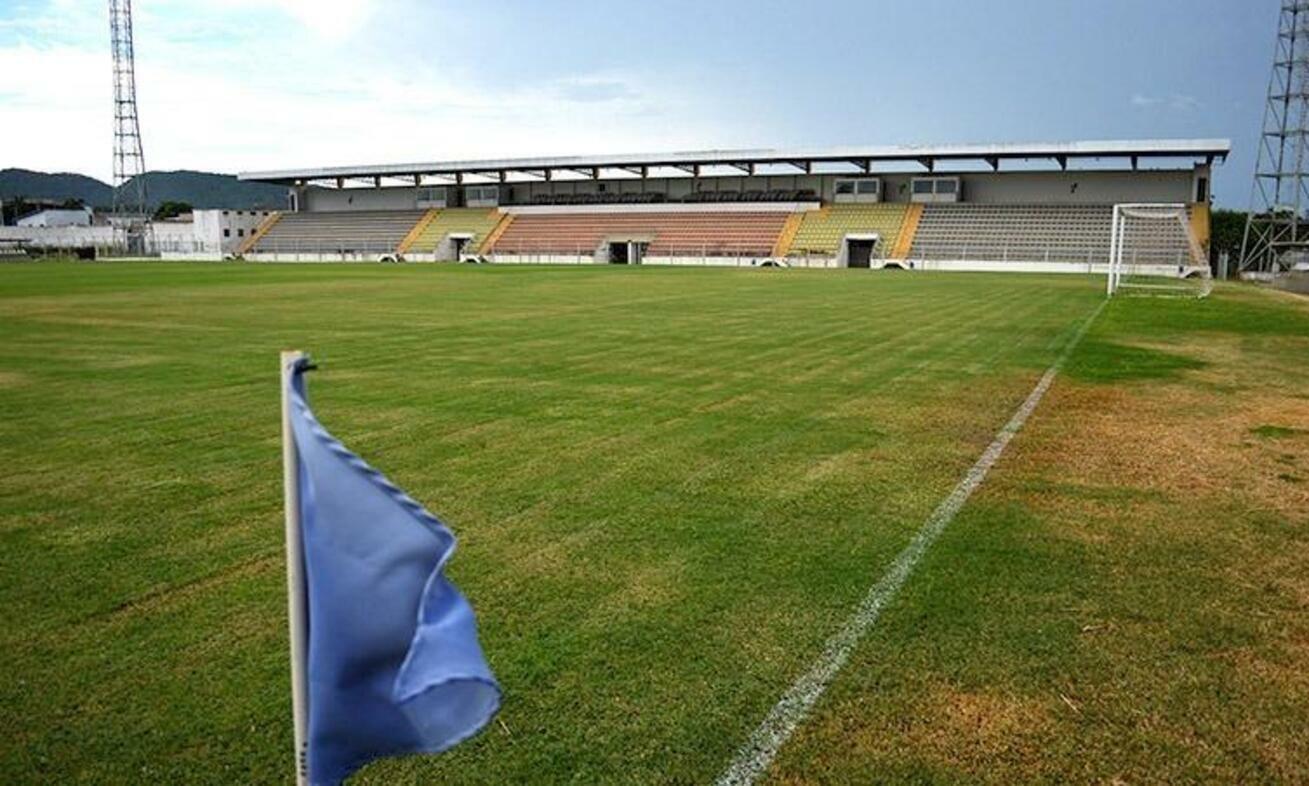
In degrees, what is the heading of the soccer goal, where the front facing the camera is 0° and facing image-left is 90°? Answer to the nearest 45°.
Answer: approximately 90°

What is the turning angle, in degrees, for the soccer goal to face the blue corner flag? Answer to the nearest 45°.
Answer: approximately 90° to its left
